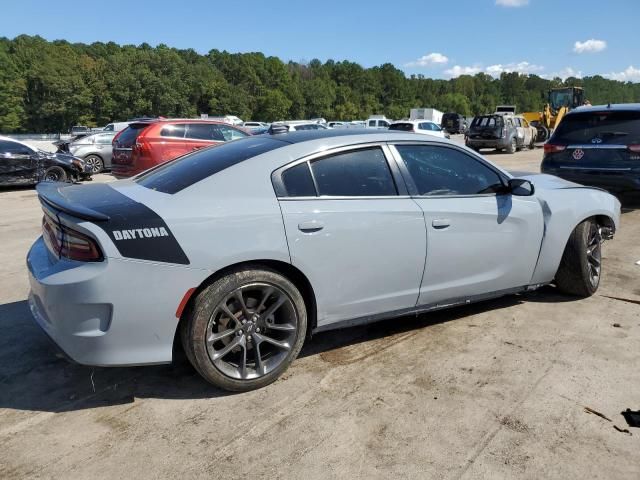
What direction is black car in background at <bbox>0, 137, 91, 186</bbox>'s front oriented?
to the viewer's right

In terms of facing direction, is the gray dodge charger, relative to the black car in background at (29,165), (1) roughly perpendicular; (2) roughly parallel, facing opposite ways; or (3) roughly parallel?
roughly parallel

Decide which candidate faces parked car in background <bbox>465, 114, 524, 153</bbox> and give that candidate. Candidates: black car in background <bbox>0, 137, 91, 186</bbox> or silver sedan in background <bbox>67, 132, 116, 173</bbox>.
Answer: the black car in background

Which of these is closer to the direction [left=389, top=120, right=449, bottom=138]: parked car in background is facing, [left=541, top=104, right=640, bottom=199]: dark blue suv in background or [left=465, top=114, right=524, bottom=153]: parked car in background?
the parked car in background

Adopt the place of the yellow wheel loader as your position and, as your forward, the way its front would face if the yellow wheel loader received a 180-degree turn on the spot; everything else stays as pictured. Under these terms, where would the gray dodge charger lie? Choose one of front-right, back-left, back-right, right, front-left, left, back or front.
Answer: back-right

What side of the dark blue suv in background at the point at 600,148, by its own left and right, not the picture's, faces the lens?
back

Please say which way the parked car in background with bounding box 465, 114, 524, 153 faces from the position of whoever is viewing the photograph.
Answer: facing away from the viewer and to the right of the viewer

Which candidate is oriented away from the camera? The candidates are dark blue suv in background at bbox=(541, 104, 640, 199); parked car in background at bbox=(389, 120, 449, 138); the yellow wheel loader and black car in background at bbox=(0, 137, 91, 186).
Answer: dark blue suv in background at bbox=(541, 104, 640, 199)

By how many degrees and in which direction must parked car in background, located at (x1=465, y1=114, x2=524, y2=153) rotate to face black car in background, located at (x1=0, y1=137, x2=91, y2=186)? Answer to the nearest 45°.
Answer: approximately 180°

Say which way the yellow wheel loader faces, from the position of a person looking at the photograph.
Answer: facing the viewer and to the left of the viewer

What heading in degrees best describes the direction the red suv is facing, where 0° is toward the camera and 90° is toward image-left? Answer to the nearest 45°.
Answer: approximately 225°
